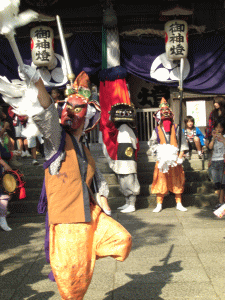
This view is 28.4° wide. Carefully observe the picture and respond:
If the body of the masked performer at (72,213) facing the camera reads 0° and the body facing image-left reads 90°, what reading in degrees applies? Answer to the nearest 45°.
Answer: approximately 315°

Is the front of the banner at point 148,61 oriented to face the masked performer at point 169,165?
yes

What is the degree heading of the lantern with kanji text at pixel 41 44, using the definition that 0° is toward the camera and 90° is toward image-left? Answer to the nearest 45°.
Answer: approximately 0°

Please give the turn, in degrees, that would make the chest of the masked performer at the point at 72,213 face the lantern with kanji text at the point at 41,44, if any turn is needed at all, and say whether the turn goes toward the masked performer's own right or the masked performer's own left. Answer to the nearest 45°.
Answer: approximately 135° to the masked performer's own left

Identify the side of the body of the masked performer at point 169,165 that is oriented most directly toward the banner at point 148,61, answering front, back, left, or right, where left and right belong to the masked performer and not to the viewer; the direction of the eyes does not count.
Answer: back

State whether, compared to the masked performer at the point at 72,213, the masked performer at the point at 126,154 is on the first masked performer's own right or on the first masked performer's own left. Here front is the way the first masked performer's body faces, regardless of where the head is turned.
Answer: on the first masked performer's own left
